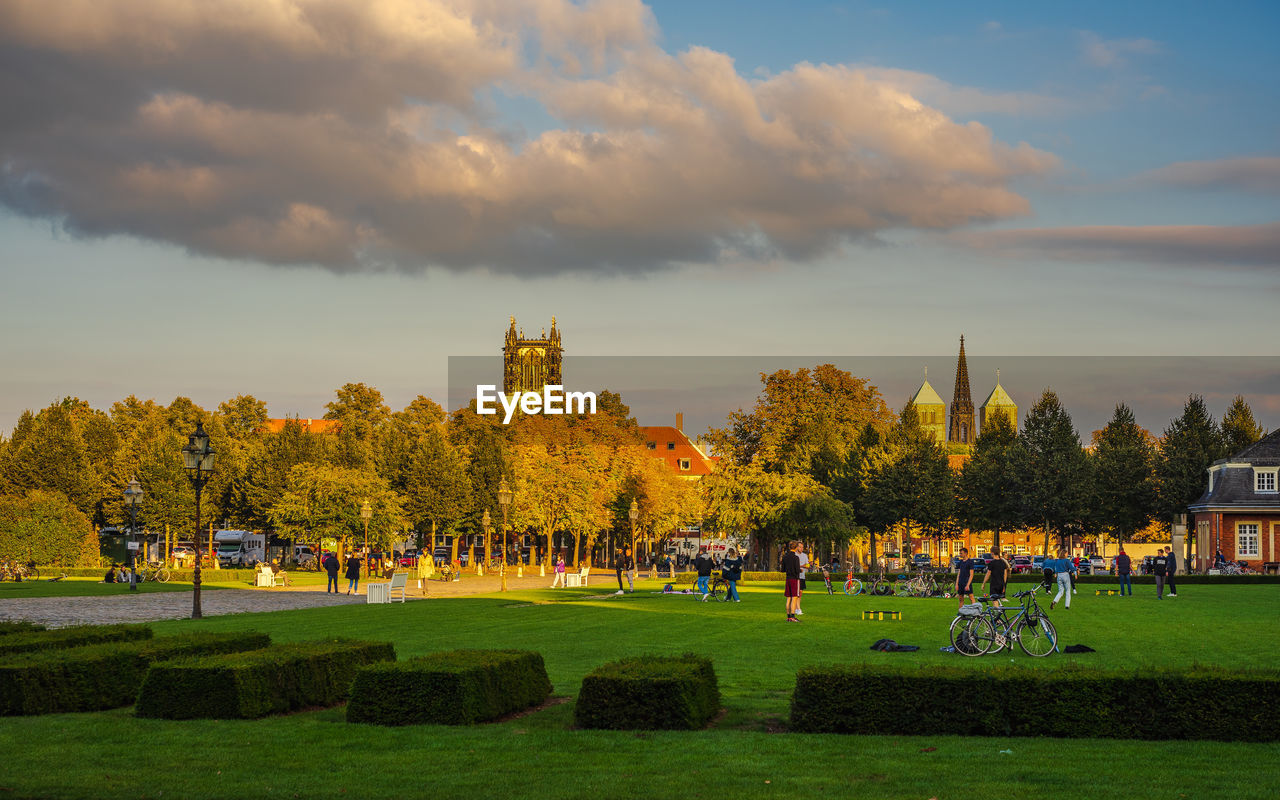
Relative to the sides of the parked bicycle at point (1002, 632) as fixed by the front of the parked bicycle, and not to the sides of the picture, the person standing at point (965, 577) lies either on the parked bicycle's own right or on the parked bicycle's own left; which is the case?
on the parked bicycle's own left

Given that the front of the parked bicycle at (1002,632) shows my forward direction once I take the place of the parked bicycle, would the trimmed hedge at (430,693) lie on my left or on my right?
on my right

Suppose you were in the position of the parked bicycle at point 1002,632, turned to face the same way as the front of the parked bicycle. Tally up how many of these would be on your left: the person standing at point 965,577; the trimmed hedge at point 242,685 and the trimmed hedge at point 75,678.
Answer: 1

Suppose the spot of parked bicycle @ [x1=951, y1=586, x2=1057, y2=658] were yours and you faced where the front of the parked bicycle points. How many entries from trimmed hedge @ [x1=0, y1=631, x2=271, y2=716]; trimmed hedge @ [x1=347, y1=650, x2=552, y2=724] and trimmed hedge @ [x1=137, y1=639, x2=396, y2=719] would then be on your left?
0

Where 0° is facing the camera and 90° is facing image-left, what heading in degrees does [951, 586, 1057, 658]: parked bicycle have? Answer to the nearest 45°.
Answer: approximately 270°

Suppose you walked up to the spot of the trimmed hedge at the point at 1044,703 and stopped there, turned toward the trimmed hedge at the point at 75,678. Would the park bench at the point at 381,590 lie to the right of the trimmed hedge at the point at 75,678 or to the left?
right

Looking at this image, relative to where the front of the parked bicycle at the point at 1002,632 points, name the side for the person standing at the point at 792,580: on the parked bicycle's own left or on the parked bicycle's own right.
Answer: on the parked bicycle's own left

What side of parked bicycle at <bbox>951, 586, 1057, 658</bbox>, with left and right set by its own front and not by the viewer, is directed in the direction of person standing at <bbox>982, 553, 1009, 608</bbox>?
left

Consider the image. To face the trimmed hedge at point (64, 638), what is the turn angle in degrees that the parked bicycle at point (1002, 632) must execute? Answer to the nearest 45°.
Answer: approximately 135° to its right

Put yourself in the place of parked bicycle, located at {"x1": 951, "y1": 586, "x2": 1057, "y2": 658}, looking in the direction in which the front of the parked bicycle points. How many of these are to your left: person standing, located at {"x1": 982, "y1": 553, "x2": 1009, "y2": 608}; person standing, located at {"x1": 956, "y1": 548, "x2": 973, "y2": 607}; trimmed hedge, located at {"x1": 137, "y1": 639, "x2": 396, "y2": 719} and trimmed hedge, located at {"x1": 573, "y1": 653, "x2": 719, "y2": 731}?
2

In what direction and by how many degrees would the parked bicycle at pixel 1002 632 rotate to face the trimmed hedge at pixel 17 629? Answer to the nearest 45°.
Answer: approximately 135° to its right

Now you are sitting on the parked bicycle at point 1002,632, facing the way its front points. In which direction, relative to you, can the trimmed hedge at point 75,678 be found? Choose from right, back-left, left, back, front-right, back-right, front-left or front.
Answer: back-right

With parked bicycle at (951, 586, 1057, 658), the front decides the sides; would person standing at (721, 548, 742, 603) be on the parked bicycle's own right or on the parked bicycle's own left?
on the parked bicycle's own left
